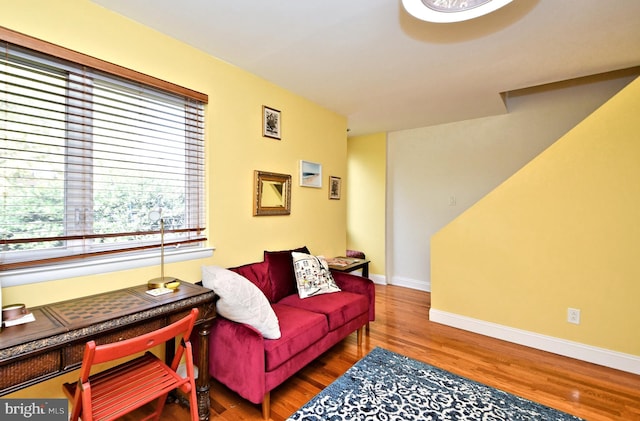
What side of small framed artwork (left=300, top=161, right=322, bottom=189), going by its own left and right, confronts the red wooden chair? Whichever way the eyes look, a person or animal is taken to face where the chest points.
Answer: right

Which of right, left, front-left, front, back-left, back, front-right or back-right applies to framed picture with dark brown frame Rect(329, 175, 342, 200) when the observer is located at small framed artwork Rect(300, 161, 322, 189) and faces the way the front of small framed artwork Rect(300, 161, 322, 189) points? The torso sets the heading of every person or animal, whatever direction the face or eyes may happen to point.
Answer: left
